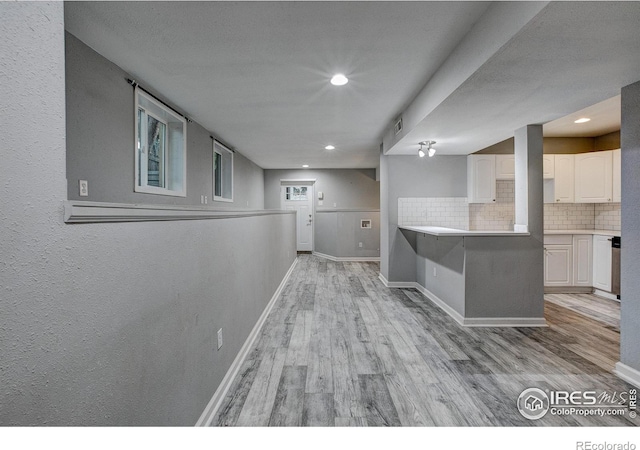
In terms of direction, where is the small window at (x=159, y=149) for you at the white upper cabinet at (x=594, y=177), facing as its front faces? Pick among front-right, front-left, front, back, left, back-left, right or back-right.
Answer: front-right

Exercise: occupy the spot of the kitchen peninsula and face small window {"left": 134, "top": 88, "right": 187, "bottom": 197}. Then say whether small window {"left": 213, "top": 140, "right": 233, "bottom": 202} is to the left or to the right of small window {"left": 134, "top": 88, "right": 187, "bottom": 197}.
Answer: right

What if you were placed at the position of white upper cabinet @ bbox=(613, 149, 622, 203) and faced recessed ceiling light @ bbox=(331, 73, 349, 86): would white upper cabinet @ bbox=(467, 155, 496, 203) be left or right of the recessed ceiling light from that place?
right

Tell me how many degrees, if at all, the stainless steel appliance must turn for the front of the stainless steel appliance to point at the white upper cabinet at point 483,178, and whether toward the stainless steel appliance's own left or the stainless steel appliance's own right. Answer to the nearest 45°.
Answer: approximately 45° to the stainless steel appliance's own right

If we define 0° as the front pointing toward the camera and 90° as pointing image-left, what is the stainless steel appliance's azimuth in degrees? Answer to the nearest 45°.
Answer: approximately 45°

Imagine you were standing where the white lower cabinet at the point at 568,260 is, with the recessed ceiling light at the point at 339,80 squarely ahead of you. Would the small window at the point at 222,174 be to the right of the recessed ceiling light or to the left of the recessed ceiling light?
right

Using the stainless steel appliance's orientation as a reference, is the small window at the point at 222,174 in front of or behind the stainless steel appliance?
in front

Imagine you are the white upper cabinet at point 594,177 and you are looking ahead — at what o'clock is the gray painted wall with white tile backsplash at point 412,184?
The gray painted wall with white tile backsplash is roughly at 2 o'clock from the white upper cabinet.

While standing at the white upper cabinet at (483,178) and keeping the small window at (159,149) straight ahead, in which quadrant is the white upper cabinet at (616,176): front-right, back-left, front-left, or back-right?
back-left

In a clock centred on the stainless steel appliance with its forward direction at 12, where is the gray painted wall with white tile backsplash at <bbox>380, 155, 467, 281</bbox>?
The gray painted wall with white tile backsplash is roughly at 1 o'clock from the stainless steel appliance.
